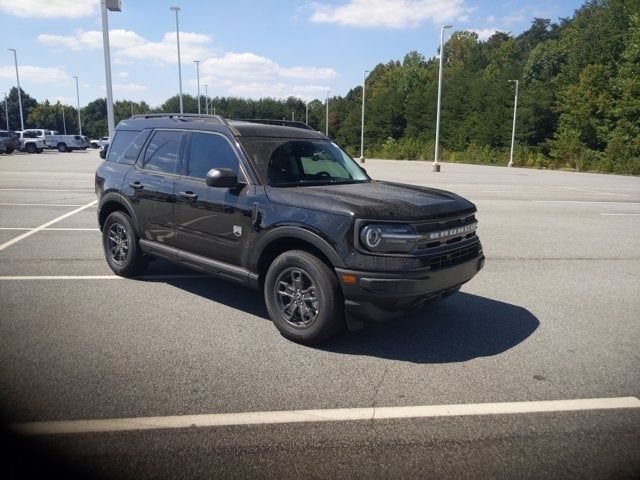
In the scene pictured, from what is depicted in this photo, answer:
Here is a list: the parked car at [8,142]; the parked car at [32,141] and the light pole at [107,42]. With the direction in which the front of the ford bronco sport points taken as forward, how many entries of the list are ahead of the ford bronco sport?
0

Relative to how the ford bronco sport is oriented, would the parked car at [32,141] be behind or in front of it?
behind

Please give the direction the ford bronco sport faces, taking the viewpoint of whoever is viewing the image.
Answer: facing the viewer and to the right of the viewer

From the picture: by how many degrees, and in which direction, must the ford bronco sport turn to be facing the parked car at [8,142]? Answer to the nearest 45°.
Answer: approximately 180°

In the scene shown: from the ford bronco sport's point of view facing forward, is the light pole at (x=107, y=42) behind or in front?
behind
